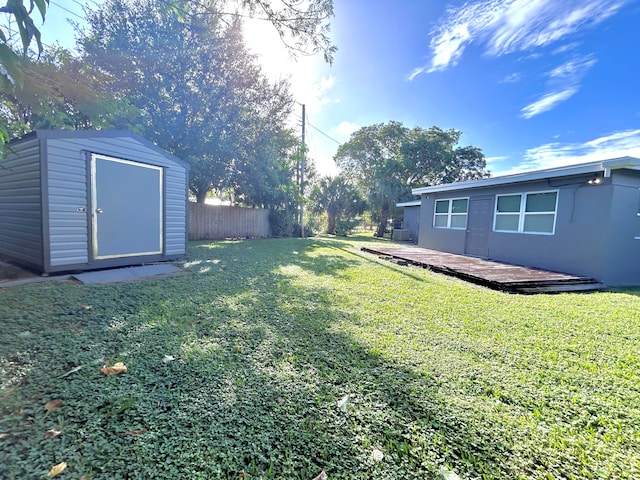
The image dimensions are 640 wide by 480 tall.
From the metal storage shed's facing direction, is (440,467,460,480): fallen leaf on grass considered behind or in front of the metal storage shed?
in front

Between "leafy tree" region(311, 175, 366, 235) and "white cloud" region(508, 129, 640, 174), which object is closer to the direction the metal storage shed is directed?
the white cloud

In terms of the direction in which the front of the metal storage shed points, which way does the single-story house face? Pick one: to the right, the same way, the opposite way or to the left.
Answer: the opposite way

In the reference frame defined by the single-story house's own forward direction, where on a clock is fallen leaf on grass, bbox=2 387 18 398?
The fallen leaf on grass is roughly at 11 o'clock from the single-story house.

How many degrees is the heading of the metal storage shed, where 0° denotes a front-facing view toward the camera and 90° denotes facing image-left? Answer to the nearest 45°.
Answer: approximately 315°

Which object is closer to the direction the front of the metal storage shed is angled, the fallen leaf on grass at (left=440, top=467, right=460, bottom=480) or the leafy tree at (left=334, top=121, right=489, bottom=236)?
the fallen leaf on grass

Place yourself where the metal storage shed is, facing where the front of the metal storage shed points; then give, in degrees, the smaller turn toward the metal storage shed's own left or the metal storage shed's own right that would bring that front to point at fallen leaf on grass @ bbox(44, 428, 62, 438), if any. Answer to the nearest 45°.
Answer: approximately 45° to the metal storage shed's own right

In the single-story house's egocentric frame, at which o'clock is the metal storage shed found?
The metal storage shed is roughly at 12 o'clock from the single-story house.

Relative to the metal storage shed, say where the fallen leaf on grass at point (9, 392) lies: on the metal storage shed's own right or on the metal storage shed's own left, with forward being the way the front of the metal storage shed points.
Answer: on the metal storage shed's own right

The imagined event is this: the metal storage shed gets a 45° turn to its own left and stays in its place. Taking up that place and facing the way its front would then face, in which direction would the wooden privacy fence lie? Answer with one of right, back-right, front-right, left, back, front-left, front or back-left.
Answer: front-left

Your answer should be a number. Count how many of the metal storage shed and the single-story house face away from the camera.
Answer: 0

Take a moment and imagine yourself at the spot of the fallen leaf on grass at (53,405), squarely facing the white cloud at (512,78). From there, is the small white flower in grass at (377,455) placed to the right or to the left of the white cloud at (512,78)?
right
